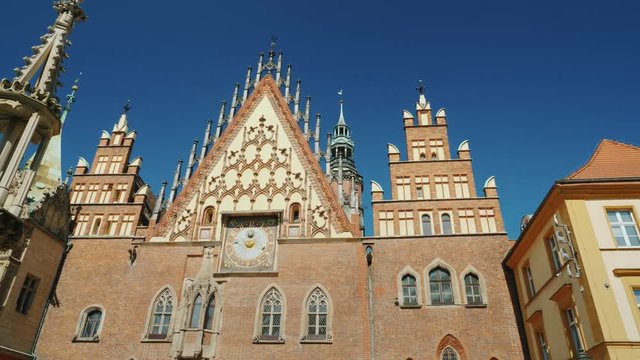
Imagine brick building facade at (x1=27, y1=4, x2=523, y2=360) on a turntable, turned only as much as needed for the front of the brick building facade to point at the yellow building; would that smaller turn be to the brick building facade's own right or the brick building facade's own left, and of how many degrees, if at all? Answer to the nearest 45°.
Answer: approximately 45° to the brick building facade's own left

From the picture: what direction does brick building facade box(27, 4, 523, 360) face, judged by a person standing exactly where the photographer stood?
facing the viewer
